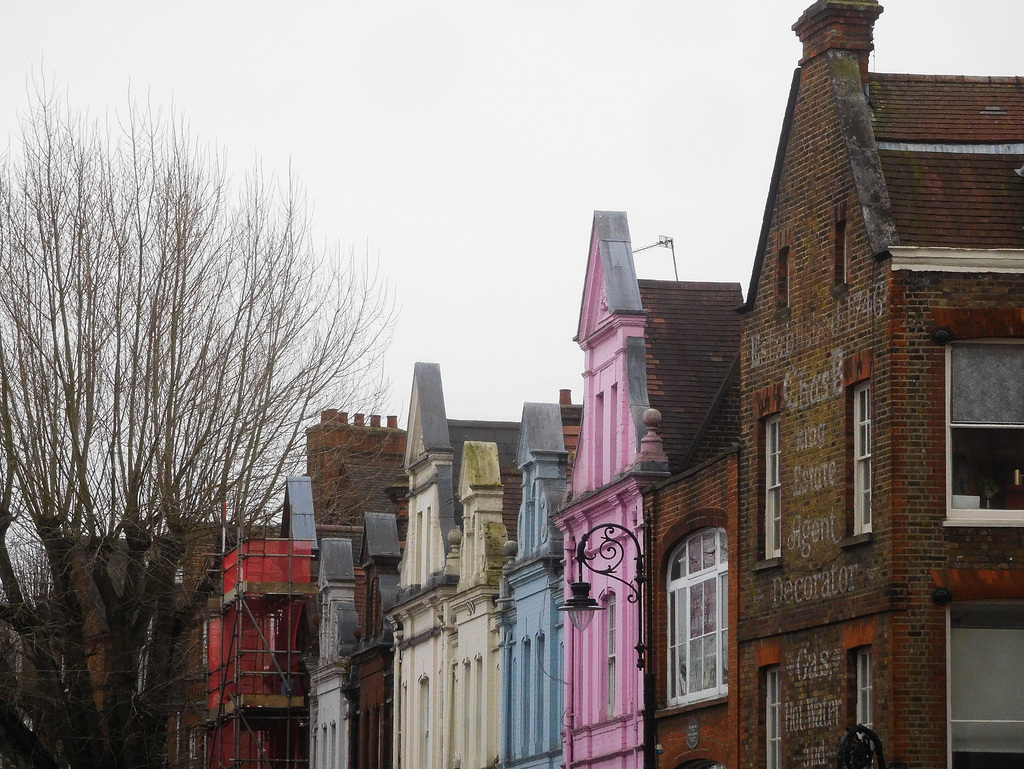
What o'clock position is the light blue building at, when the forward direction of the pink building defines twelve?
The light blue building is roughly at 4 o'clock from the pink building.

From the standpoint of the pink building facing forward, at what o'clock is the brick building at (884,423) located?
The brick building is roughly at 10 o'clock from the pink building.

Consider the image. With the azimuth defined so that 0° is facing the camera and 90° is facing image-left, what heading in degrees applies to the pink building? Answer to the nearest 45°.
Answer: approximately 45°

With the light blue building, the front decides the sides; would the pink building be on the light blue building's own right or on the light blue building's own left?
on the light blue building's own left

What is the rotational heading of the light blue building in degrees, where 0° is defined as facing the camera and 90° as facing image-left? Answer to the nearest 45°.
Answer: approximately 45°
